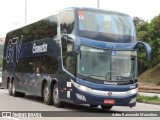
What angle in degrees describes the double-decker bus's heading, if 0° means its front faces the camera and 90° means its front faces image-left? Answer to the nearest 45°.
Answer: approximately 315°
